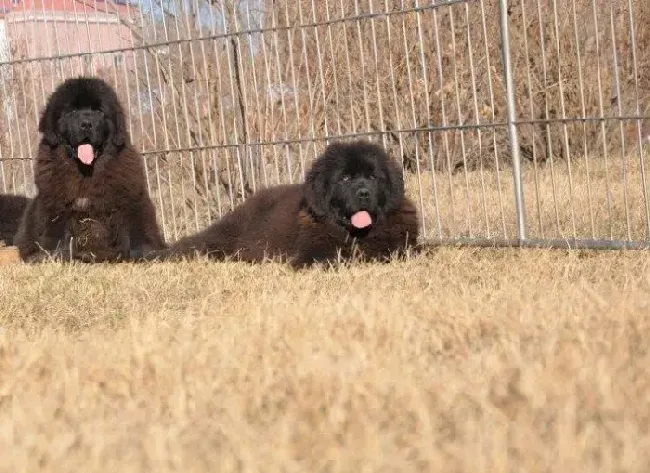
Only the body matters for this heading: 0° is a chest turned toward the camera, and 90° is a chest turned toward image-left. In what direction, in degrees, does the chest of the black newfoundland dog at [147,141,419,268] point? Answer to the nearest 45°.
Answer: approximately 315°

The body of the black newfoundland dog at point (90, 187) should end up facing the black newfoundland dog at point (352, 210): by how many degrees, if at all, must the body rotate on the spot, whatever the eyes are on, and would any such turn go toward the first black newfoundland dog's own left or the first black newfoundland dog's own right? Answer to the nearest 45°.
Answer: approximately 45° to the first black newfoundland dog's own left

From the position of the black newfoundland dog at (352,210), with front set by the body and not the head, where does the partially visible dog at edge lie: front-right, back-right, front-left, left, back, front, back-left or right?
back

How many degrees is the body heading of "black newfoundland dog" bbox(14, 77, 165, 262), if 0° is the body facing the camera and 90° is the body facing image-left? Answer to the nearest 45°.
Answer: approximately 0°

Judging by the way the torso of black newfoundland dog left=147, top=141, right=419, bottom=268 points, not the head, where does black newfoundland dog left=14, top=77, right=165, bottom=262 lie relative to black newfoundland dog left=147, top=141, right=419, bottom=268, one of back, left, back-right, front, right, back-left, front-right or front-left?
back

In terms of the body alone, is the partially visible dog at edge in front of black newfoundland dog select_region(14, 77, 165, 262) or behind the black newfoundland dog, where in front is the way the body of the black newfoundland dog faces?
behind
